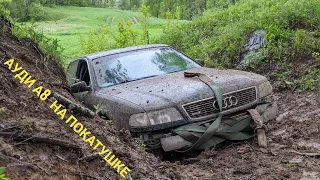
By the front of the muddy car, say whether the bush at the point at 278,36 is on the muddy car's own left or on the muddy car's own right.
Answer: on the muddy car's own left

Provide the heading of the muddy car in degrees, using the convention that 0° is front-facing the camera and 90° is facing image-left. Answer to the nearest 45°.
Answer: approximately 315°
